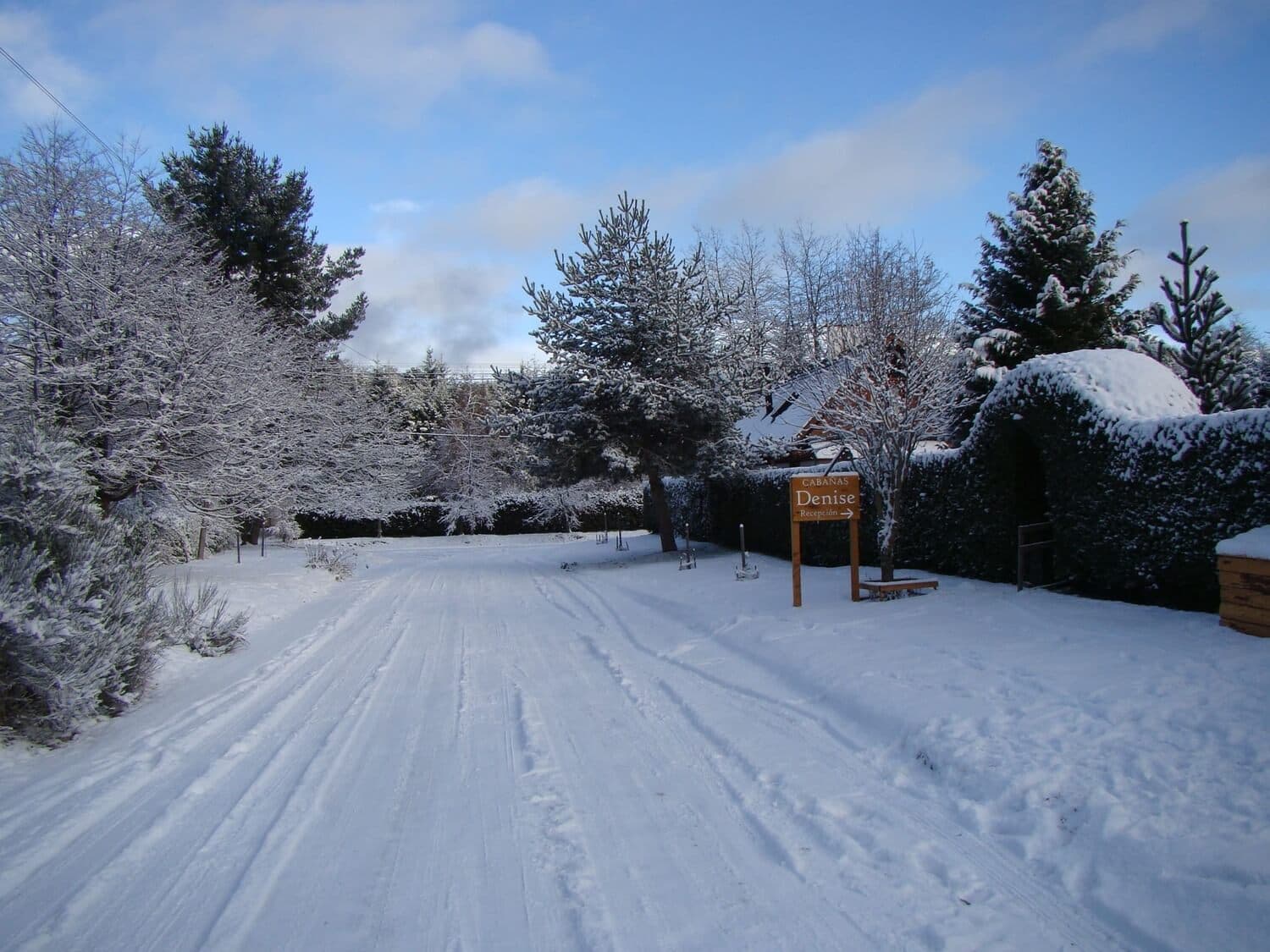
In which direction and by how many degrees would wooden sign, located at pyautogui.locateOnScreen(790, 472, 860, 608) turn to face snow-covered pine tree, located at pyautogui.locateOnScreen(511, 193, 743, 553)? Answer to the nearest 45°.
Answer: approximately 135° to its right

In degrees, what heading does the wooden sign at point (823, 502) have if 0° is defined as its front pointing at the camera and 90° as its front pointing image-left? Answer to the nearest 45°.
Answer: approximately 0°

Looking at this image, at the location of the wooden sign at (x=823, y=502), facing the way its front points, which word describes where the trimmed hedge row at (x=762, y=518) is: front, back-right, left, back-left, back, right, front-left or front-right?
back

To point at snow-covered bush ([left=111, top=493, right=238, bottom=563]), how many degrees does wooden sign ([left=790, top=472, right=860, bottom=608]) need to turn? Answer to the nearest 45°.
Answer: approximately 90° to its right

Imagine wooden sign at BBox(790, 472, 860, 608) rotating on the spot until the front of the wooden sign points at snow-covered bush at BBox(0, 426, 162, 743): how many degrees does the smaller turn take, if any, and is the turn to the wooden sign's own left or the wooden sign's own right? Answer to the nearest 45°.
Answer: approximately 45° to the wooden sign's own right

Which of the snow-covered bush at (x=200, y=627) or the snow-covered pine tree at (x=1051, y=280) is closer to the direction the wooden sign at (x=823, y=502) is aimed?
the snow-covered bush

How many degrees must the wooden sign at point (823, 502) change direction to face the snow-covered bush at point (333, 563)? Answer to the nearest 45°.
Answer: approximately 135° to its right

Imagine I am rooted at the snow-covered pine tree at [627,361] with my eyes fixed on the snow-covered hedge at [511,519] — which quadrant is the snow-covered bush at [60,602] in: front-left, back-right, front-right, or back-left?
back-left

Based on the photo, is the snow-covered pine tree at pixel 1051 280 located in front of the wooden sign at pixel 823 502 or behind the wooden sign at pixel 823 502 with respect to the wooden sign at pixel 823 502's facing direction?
behind

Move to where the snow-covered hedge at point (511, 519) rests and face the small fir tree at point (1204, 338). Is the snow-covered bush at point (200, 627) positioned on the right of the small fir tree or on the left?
right
